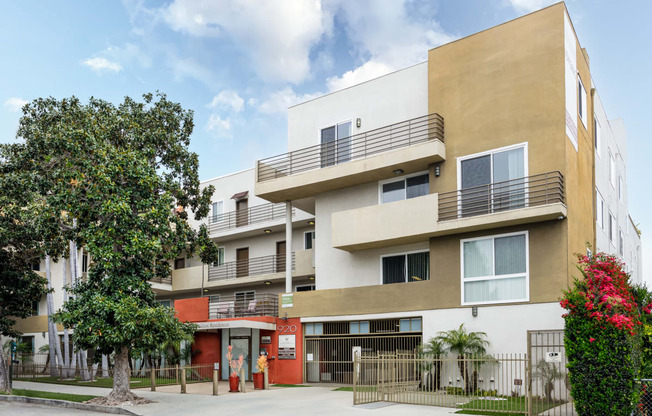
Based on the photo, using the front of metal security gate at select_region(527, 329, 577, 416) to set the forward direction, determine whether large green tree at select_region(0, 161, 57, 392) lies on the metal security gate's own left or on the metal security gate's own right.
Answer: on the metal security gate's own right

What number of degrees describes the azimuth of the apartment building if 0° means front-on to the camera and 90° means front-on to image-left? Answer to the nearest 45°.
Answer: approximately 45°

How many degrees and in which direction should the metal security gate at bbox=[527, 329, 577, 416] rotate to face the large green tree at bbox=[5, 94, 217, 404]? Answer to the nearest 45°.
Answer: approximately 90° to its right

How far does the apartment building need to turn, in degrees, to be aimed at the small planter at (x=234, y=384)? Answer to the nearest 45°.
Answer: approximately 45° to its right
